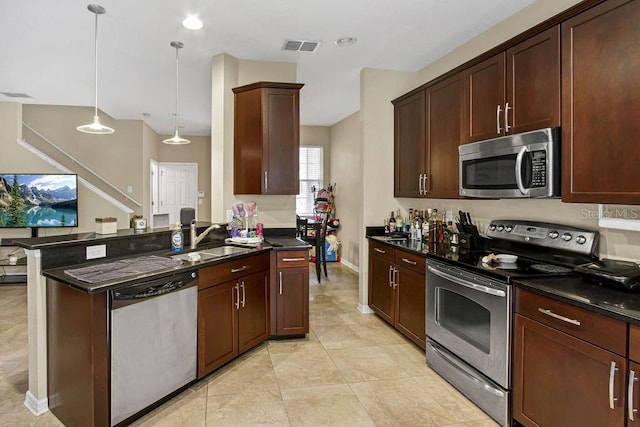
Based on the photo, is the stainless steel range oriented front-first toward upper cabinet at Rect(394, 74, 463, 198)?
no

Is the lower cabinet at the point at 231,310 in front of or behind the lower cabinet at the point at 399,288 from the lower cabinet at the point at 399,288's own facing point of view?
in front

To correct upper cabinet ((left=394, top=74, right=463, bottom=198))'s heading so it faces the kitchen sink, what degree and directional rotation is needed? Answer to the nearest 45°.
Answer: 0° — it already faces it

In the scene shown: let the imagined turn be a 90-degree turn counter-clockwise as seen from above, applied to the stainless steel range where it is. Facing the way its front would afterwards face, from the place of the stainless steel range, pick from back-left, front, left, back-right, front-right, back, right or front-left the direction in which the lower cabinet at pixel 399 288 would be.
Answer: back

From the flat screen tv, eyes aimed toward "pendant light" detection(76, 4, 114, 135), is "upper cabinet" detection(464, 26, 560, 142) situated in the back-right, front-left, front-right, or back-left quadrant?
front-left

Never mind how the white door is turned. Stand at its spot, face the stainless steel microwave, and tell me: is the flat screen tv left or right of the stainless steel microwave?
right

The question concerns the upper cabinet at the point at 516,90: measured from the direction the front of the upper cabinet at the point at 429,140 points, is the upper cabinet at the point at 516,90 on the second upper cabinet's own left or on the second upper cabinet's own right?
on the second upper cabinet's own left

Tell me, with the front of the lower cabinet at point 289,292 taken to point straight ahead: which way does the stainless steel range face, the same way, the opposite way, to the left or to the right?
to the right

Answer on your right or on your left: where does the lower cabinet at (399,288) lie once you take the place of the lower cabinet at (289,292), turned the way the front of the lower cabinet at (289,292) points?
on your left

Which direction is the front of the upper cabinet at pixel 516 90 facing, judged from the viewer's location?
facing the viewer and to the left of the viewer

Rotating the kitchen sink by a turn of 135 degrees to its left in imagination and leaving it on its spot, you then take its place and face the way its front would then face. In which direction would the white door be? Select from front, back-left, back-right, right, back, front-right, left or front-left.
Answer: front

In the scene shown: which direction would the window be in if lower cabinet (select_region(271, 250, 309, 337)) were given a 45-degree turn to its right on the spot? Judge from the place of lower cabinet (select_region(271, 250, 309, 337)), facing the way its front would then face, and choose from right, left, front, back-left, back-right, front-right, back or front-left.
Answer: back-right

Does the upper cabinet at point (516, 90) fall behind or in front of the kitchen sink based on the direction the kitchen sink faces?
in front

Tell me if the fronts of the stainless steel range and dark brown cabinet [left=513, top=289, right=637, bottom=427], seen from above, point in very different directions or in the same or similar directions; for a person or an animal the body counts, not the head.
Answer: same or similar directions

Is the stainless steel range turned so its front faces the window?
no
